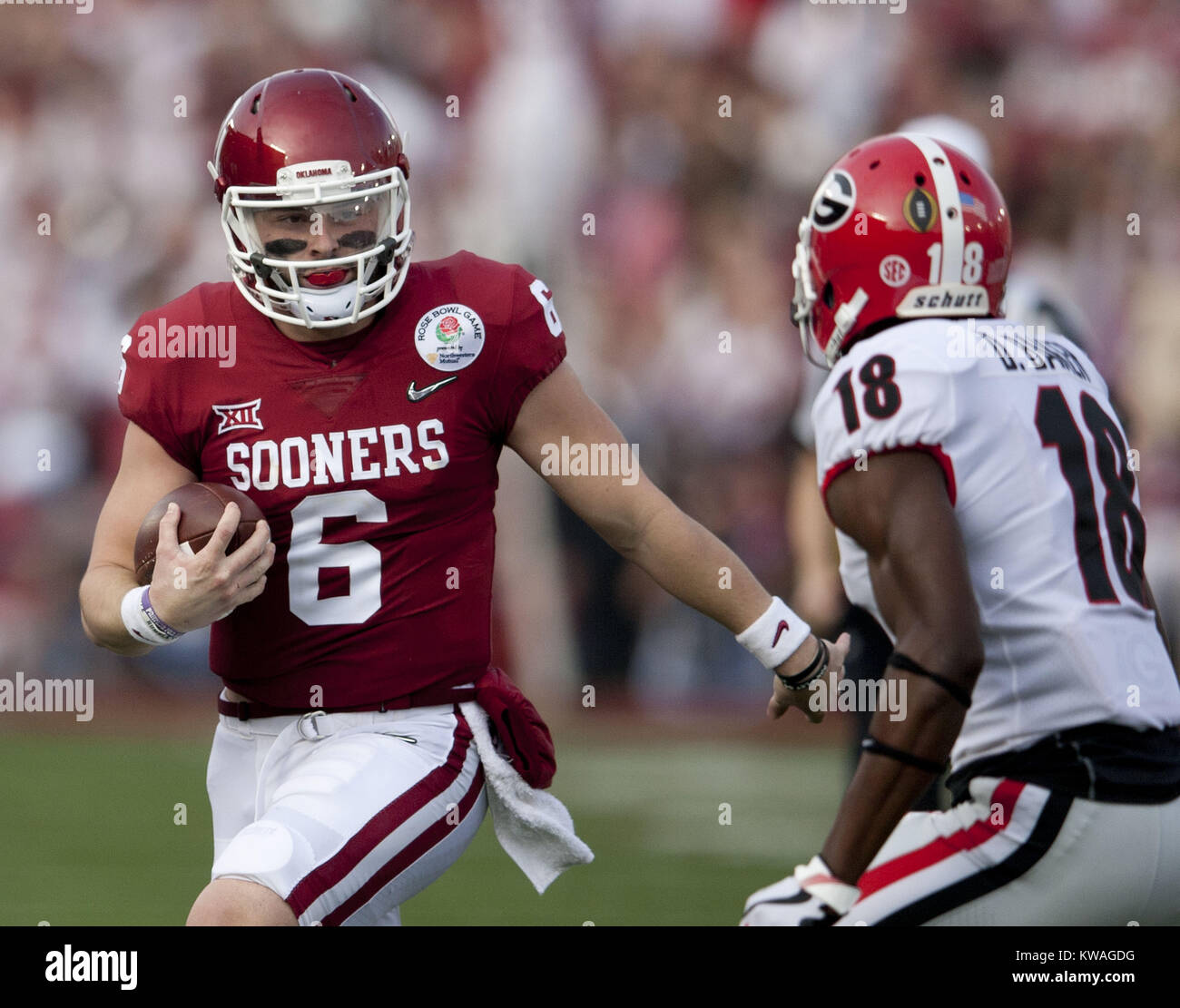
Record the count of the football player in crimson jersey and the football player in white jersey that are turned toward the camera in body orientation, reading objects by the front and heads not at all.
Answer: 1

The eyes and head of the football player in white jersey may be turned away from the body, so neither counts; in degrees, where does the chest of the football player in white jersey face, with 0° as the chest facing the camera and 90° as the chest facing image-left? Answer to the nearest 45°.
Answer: approximately 135°

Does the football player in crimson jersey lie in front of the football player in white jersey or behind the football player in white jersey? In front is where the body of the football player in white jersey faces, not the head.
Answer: in front

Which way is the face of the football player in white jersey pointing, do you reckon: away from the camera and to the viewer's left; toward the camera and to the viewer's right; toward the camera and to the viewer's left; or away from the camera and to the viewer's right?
away from the camera and to the viewer's left

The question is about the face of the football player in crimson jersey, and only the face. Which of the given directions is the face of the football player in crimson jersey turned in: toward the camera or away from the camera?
toward the camera

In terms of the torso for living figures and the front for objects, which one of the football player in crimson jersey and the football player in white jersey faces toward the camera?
the football player in crimson jersey

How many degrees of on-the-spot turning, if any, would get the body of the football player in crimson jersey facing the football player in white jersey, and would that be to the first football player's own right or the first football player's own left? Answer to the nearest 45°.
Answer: approximately 45° to the first football player's own left

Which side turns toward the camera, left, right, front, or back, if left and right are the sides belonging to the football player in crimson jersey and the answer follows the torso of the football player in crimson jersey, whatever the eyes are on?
front
